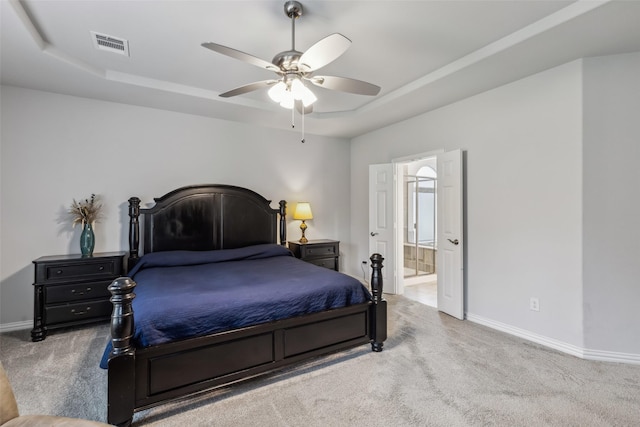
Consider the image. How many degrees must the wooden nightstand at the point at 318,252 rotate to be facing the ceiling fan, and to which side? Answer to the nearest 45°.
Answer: approximately 45° to its right

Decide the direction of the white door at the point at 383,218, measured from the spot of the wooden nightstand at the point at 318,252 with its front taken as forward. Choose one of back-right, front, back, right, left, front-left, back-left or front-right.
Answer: front-left

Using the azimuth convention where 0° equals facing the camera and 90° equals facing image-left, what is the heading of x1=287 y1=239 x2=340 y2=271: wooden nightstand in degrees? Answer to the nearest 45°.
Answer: approximately 315°

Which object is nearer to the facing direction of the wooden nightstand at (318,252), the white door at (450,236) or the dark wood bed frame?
the white door

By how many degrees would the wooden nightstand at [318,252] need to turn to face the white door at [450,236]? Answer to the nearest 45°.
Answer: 0° — it already faces it

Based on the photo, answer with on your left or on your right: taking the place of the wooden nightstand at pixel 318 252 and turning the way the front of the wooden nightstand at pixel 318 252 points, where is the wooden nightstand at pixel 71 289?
on your right

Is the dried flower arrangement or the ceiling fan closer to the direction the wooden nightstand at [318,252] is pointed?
the ceiling fan

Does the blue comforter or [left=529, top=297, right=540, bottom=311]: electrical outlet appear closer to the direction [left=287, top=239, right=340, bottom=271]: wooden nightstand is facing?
the electrical outlet
